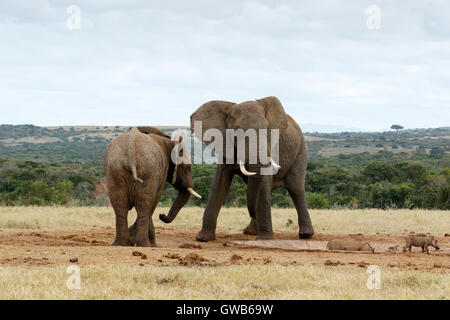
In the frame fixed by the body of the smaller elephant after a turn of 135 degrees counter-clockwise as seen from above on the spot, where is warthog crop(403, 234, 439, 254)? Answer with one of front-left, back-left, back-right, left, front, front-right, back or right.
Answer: back

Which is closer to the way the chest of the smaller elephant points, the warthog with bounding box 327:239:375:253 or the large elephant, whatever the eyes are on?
the large elephant

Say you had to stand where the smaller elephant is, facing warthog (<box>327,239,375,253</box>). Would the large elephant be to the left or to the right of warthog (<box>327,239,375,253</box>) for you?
left

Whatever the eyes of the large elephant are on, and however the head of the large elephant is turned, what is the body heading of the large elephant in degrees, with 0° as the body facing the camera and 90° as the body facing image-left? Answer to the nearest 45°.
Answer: approximately 45°

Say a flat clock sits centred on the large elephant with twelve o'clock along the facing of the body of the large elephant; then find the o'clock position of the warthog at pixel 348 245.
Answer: The warthog is roughly at 9 o'clock from the large elephant.

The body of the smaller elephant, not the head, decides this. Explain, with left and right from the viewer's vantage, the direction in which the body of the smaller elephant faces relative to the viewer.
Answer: facing away from the viewer and to the right of the viewer

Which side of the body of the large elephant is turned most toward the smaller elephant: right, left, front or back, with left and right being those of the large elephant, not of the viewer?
front

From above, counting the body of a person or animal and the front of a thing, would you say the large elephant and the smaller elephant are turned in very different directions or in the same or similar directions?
very different directions
